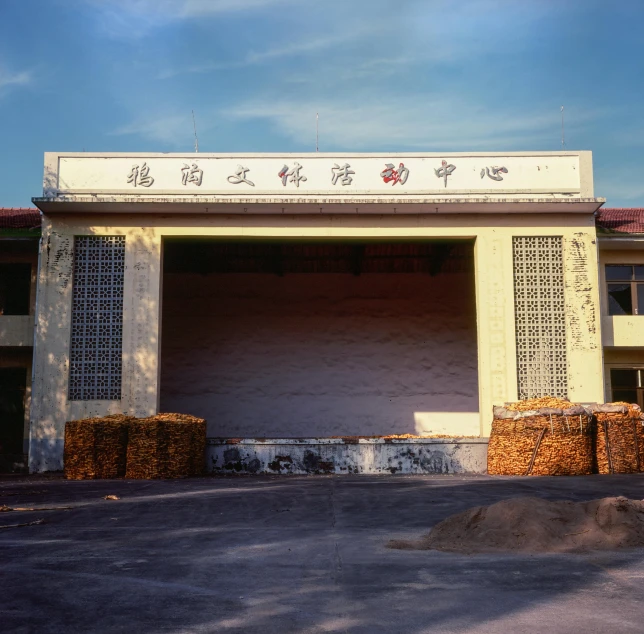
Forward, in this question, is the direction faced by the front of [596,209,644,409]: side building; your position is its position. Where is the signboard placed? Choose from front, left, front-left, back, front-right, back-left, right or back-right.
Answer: front-right

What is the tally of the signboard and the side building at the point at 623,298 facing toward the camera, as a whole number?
2

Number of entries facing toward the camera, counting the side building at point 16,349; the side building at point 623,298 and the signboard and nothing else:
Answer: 3

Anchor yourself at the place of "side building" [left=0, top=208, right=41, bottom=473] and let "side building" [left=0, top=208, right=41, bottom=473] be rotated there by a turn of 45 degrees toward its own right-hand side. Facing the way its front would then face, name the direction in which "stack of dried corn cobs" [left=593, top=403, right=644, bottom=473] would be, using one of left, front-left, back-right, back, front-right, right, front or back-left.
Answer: left

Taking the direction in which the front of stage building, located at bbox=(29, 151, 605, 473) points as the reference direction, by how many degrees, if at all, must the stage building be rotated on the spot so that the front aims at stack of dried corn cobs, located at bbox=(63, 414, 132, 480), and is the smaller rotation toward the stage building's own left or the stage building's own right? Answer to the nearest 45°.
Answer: approximately 90° to the stage building's own right

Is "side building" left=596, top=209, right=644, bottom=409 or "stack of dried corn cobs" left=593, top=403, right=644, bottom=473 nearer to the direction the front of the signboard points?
the stack of dried corn cobs

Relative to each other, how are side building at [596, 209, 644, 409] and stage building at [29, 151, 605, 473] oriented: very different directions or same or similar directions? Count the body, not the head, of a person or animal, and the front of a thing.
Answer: same or similar directions

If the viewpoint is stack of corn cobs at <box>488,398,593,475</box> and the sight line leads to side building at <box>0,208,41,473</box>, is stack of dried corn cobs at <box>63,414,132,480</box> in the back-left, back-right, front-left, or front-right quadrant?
front-left

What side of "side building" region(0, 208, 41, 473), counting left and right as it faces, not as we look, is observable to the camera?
front

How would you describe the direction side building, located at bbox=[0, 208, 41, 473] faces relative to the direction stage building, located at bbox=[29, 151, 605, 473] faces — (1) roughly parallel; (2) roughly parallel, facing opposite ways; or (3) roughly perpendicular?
roughly parallel

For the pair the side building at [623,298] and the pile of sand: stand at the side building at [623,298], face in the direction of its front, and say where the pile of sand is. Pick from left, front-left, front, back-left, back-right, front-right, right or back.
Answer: front

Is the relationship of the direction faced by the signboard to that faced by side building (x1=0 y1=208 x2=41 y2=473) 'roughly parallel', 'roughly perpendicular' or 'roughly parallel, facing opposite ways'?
roughly parallel

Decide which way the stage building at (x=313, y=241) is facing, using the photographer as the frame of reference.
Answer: facing the viewer
